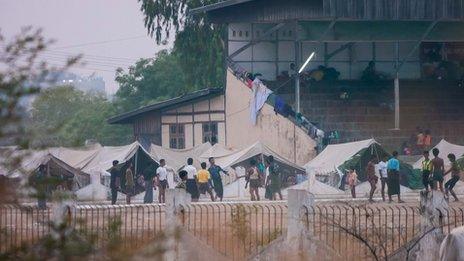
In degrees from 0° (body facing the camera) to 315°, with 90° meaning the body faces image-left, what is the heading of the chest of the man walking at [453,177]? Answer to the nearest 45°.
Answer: approximately 90°

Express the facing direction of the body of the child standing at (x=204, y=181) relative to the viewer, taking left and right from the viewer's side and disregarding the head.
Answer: facing away from the viewer

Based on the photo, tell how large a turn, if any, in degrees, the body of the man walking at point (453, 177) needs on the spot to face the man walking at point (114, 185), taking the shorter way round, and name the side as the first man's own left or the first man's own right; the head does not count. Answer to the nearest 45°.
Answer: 0° — they already face them
